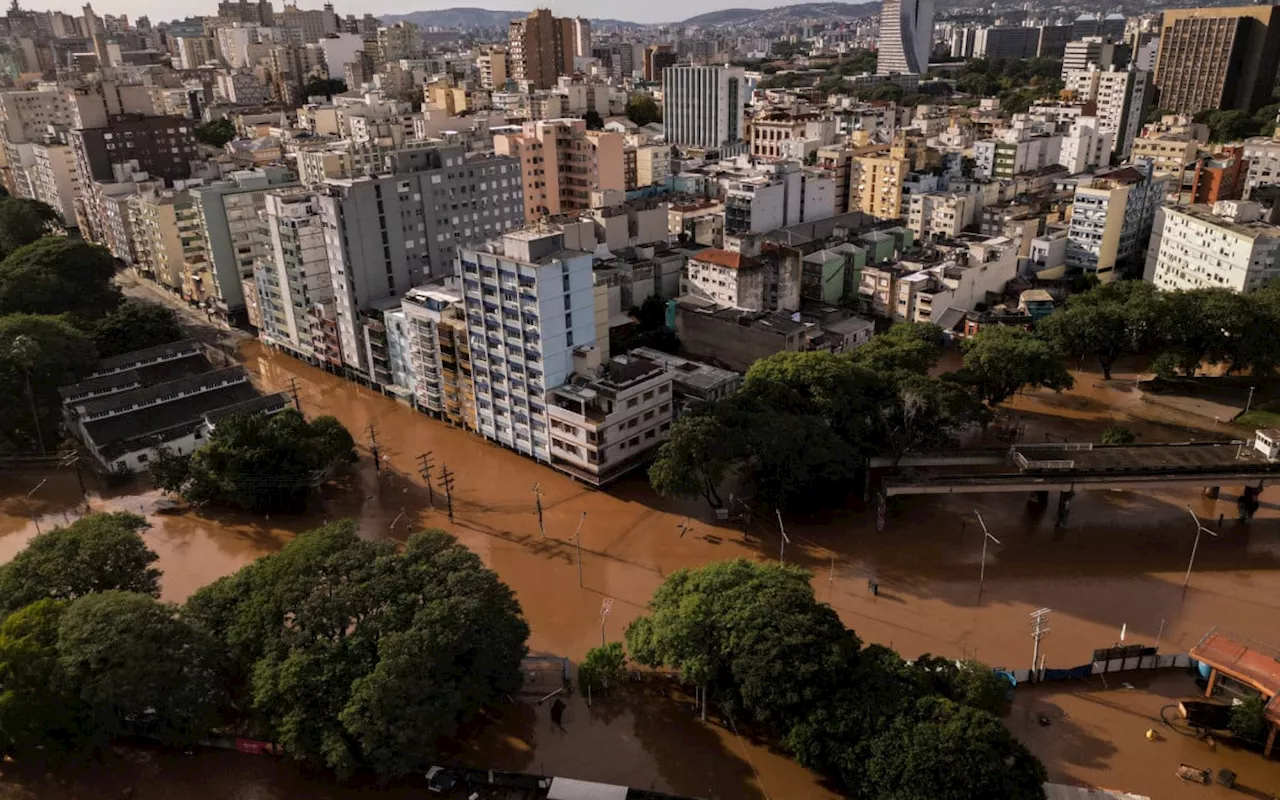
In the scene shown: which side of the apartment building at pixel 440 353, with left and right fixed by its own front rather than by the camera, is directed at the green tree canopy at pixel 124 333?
right

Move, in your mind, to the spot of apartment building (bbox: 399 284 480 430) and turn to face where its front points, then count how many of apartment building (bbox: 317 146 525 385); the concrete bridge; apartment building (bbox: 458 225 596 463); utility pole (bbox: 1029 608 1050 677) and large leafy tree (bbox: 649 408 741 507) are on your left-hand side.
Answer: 4

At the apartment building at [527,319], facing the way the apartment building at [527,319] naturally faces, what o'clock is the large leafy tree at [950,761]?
The large leafy tree is roughly at 10 o'clock from the apartment building.

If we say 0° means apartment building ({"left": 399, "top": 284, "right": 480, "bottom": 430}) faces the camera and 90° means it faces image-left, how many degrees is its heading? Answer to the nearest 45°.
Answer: approximately 45°

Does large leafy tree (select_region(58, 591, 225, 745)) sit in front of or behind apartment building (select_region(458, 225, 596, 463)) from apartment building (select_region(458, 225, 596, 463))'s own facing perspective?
in front

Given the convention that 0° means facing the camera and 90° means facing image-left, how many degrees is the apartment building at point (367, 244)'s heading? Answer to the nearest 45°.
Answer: approximately 45°

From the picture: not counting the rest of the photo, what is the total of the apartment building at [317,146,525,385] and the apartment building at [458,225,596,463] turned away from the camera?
0

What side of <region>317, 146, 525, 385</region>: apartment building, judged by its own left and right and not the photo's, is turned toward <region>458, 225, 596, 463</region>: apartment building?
left

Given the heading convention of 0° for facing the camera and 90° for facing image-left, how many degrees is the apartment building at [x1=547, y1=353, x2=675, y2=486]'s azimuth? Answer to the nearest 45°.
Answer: approximately 45°

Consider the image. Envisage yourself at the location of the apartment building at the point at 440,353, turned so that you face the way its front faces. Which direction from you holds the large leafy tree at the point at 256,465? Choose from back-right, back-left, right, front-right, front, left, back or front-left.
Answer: front

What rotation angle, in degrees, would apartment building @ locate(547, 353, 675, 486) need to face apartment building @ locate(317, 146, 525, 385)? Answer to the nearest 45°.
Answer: approximately 90° to its right

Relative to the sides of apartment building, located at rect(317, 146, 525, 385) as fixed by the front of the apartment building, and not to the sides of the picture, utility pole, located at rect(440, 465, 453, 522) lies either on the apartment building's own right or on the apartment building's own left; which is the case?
on the apartment building's own left

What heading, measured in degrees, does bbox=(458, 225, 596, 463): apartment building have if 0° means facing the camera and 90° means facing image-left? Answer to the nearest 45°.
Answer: approximately 45°

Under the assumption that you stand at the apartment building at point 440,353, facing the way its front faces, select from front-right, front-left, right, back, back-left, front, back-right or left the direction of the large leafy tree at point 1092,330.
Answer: back-left

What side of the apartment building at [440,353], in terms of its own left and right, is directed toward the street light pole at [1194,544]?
left

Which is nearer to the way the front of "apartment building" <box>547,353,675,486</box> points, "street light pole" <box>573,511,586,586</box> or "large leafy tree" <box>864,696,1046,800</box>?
the street light pole
